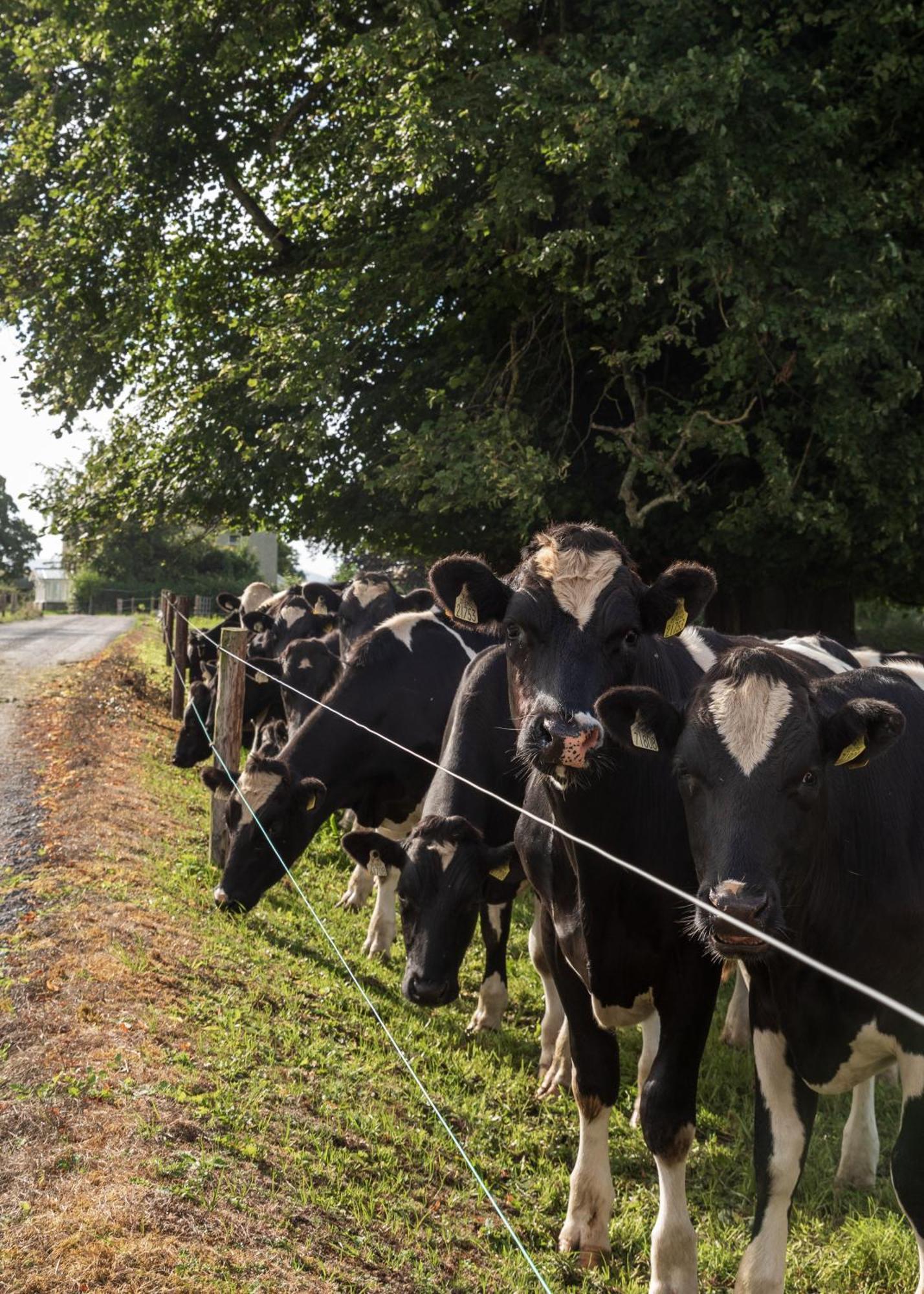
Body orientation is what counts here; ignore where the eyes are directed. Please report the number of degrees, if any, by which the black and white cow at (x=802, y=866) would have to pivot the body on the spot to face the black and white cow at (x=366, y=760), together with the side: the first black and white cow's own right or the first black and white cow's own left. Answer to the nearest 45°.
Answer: approximately 90° to the first black and white cow's own right

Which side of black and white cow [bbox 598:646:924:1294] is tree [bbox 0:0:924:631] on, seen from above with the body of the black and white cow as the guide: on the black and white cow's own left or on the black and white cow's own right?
on the black and white cow's own right

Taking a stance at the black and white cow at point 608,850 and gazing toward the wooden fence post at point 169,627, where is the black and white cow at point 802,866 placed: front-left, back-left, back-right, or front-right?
back-right

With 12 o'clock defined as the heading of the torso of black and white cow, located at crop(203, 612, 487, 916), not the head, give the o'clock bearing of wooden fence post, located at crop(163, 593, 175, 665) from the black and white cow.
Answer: The wooden fence post is roughly at 4 o'clock from the black and white cow.

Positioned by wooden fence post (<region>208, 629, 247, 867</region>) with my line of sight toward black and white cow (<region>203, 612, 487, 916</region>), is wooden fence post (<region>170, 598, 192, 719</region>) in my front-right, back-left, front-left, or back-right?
back-left

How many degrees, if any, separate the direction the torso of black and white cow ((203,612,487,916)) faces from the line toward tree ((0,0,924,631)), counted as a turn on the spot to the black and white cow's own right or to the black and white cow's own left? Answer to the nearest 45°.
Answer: approximately 135° to the black and white cow's own right

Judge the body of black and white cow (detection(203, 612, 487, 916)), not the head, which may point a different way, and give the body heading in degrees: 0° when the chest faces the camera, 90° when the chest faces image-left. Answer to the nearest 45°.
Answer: approximately 45°

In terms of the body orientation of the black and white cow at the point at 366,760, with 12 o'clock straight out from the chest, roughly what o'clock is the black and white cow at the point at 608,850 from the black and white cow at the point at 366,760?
the black and white cow at the point at 608,850 is roughly at 10 o'clock from the black and white cow at the point at 366,760.

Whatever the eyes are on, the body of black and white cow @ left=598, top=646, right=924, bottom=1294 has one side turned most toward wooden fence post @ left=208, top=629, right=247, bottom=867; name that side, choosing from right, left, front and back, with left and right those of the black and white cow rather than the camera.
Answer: right

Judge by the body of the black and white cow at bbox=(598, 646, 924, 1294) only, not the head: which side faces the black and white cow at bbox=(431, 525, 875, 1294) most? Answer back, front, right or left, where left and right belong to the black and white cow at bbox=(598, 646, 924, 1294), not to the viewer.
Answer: right

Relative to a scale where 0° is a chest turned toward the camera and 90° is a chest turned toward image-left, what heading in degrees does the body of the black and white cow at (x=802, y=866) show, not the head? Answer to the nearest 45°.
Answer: approximately 45°
